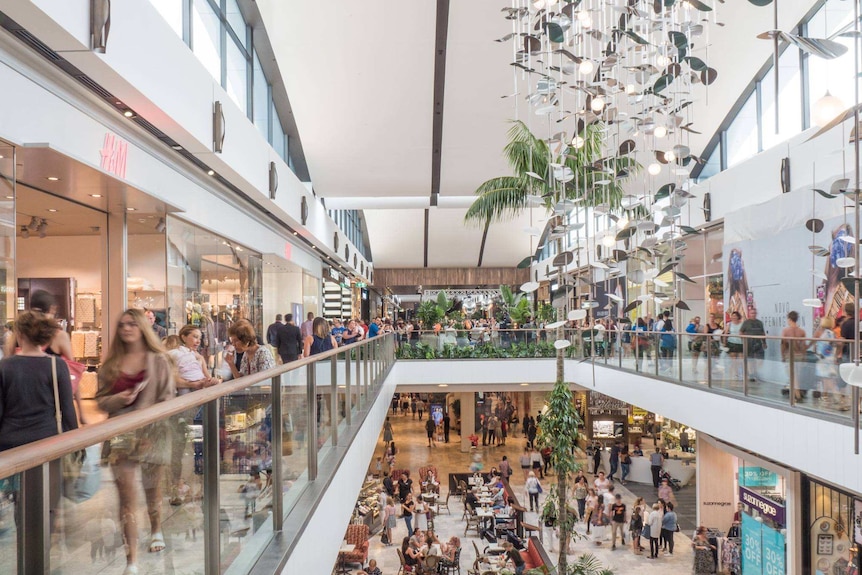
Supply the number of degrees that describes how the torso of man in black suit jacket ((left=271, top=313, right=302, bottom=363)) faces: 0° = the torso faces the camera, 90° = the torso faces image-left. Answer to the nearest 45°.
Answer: approximately 180°

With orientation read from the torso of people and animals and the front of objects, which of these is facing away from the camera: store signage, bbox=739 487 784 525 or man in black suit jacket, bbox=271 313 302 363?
the man in black suit jacket

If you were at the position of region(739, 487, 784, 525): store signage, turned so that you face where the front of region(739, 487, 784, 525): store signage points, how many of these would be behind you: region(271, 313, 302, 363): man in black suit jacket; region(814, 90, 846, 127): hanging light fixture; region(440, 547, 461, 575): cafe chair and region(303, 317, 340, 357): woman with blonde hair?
0

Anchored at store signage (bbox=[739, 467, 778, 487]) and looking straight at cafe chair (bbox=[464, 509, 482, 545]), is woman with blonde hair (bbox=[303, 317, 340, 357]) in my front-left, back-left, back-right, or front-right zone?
front-left

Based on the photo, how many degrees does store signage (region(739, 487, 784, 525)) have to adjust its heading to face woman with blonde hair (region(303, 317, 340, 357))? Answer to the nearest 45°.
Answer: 0° — it already faces them

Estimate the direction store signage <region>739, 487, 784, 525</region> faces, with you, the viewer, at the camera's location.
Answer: facing the viewer and to the left of the viewer

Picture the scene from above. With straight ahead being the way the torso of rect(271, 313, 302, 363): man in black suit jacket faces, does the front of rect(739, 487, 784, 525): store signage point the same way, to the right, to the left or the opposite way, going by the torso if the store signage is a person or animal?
to the left

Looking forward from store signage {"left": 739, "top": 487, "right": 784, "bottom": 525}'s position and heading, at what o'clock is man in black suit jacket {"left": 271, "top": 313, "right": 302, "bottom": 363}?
The man in black suit jacket is roughly at 12 o'clock from the store signage.

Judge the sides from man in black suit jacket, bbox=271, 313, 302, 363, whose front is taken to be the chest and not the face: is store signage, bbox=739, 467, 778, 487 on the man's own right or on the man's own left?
on the man's own right

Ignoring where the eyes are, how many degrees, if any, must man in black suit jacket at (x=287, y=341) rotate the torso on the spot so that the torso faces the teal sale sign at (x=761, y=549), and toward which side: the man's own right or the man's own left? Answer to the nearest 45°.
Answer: approximately 90° to the man's own right
